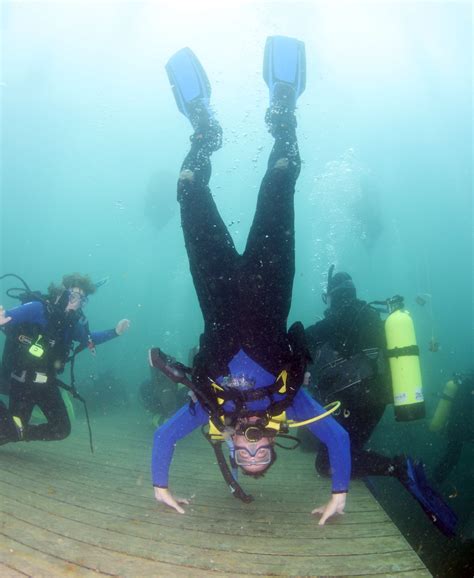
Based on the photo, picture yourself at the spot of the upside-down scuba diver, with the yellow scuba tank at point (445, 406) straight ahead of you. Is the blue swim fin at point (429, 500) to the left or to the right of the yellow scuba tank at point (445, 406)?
right

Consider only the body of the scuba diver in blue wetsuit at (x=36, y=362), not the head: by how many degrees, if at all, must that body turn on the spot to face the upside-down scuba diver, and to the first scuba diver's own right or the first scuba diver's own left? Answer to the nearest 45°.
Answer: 0° — they already face them

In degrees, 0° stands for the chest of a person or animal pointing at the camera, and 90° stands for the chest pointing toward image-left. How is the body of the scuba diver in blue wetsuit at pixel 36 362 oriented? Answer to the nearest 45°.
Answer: approximately 315°
